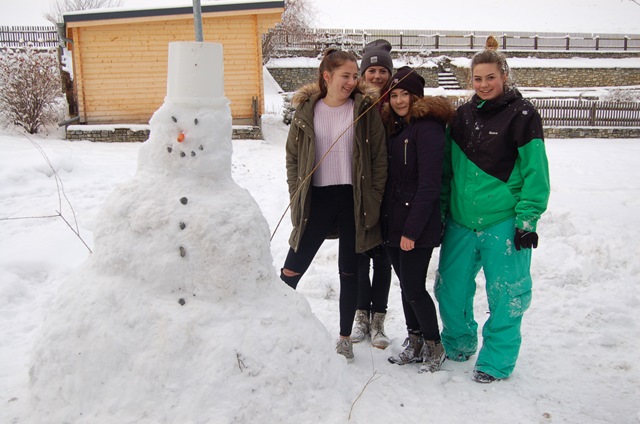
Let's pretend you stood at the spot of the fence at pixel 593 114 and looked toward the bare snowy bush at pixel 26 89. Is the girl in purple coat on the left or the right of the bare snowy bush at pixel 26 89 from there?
left

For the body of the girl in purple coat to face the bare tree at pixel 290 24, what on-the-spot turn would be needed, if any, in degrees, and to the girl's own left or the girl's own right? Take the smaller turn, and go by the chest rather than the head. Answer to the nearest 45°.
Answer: approximately 135° to the girl's own right

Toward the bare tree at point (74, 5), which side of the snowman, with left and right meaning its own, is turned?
back

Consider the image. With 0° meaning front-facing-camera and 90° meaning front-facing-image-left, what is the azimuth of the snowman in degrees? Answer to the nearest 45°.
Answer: approximately 0°

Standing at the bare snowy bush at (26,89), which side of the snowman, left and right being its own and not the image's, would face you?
back

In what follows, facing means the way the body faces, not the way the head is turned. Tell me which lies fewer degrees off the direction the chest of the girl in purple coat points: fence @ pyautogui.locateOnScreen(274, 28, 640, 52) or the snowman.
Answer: the snowman

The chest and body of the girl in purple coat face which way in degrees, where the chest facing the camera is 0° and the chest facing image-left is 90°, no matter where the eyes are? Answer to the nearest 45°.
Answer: approximately 45°
